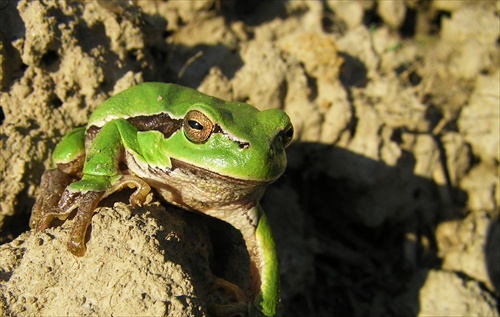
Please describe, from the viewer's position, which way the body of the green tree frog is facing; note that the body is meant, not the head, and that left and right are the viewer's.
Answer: facing the viewer and to the right of the viewer
